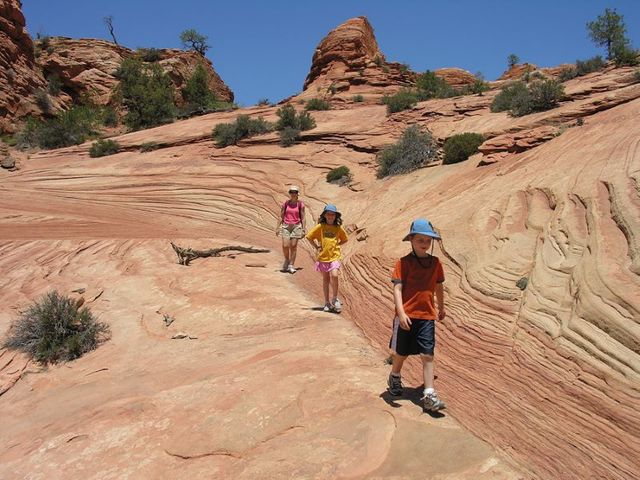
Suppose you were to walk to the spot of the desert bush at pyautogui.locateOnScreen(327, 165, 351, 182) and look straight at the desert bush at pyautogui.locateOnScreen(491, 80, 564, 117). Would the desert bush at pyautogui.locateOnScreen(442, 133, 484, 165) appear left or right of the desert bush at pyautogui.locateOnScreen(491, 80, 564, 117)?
right

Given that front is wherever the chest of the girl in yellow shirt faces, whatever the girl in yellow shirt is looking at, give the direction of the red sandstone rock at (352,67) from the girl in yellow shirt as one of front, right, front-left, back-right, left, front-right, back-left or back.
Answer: back

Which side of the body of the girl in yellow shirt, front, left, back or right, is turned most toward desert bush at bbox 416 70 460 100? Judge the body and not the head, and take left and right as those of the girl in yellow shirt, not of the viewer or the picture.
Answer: back

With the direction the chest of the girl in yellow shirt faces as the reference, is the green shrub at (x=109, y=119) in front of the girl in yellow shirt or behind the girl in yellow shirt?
behind

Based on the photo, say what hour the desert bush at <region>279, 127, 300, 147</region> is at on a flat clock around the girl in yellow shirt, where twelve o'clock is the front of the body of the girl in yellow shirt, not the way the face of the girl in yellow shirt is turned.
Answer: The desert bush is roughly at 6 o'clock from the girl in yellow shirt.

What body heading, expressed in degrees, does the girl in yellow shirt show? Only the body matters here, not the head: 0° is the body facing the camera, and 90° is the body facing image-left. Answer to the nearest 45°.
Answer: approximately 0°

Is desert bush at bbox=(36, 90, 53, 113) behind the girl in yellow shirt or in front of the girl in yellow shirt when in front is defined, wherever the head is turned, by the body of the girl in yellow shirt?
behind

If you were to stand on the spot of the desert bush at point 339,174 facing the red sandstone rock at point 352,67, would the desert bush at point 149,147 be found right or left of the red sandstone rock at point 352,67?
left

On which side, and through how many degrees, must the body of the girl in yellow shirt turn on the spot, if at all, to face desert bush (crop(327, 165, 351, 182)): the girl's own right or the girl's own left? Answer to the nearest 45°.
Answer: approximately 180°

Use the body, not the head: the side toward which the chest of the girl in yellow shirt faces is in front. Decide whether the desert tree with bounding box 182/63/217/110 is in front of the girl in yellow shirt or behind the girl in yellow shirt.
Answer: behind

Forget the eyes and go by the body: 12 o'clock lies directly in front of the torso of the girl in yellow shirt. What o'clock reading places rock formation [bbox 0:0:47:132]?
The rock formation is roughly at 5 o'clock from the girl in yellow shirt.
